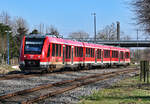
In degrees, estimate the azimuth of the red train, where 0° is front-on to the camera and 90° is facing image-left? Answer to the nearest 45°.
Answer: approximately 45°
